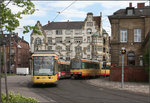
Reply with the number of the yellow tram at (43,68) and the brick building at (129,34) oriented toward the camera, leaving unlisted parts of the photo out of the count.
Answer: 2

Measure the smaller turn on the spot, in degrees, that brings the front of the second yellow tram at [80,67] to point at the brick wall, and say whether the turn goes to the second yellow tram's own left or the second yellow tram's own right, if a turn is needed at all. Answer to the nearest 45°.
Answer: approximately 90° to the second yellow tram's own left

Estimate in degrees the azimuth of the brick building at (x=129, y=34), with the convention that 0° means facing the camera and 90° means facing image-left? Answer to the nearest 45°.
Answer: approximately 0°

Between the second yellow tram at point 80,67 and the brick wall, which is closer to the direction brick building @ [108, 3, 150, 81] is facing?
the brick wall

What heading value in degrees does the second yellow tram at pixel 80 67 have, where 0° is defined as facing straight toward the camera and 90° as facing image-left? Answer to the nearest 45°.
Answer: approximately 45°

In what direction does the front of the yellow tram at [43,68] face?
toward the camera

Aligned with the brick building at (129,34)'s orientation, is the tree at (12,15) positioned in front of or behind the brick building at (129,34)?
in front

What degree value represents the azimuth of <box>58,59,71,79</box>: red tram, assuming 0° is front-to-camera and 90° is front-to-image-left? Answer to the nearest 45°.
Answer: approximately 45°

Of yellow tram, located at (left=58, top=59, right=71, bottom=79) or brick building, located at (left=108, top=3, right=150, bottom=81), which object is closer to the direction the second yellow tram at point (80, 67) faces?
the yellow tram

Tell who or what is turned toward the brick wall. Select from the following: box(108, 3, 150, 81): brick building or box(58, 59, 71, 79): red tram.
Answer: the brick building

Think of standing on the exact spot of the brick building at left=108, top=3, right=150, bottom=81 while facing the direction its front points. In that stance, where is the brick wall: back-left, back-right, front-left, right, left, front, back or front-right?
front
